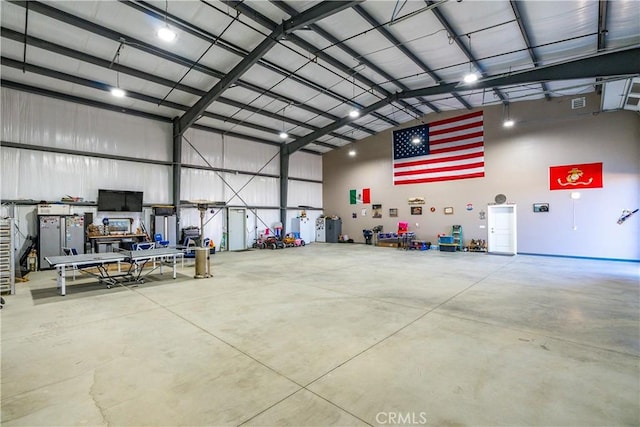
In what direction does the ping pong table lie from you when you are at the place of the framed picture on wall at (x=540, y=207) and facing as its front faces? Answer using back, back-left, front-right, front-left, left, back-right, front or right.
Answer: front-right

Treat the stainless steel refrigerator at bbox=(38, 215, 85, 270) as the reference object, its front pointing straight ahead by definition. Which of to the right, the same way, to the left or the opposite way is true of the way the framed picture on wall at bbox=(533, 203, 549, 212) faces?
to the right

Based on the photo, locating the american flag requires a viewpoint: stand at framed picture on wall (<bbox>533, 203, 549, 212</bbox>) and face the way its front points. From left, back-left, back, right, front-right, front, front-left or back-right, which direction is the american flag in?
right

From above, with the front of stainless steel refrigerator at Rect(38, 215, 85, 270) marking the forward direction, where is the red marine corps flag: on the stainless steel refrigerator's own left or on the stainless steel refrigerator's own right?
on the stainless steel refrigerator's own left

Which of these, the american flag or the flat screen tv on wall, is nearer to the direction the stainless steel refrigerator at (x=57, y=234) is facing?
the american flag

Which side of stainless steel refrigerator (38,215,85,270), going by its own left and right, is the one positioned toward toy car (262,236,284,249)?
left

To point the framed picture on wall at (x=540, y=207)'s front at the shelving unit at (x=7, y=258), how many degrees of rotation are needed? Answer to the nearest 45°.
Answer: approximately 45° to its right

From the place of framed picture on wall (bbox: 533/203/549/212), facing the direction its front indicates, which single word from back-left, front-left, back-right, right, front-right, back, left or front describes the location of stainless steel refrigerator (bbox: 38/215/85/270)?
front-right

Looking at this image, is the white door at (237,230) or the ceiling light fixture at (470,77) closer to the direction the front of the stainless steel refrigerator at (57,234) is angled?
the ceiling light fixture

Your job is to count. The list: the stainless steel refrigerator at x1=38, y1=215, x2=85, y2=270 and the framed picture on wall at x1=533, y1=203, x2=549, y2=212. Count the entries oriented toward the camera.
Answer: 2
